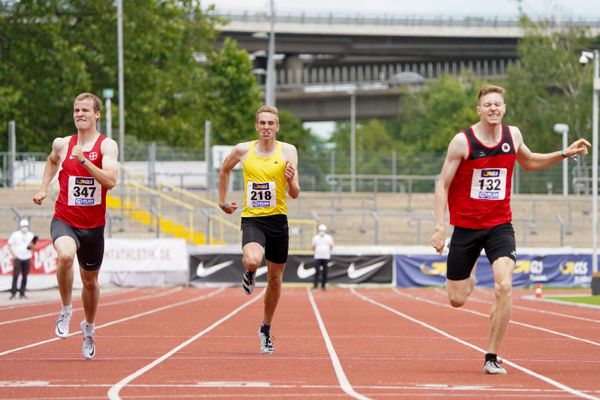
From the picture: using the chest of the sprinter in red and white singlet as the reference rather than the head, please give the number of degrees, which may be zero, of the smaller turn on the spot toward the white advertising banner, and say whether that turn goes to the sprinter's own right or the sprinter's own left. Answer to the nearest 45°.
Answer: approximately 180°

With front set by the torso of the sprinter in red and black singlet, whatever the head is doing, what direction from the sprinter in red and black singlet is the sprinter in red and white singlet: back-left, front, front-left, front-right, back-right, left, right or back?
right

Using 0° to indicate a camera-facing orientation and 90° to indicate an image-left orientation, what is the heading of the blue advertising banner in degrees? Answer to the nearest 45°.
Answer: approximately 0°

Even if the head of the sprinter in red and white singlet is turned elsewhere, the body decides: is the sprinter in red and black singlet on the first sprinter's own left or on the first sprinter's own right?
on the first sprinter's own left

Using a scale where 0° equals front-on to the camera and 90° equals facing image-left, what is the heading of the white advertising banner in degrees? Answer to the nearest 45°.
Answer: approximately 0°

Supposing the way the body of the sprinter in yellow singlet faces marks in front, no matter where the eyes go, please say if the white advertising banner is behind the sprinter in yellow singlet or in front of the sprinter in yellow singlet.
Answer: behind

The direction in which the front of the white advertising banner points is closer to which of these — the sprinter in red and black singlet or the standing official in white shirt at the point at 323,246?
the sprinter in red and black singlet

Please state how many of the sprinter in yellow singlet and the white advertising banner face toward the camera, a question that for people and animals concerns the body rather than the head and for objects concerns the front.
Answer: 2
